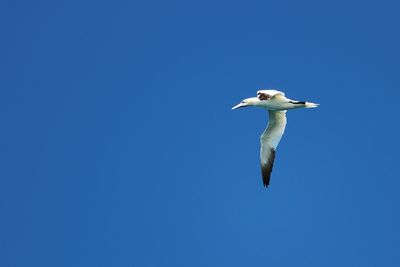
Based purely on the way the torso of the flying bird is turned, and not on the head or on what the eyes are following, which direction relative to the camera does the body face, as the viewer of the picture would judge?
to the viewer's left
